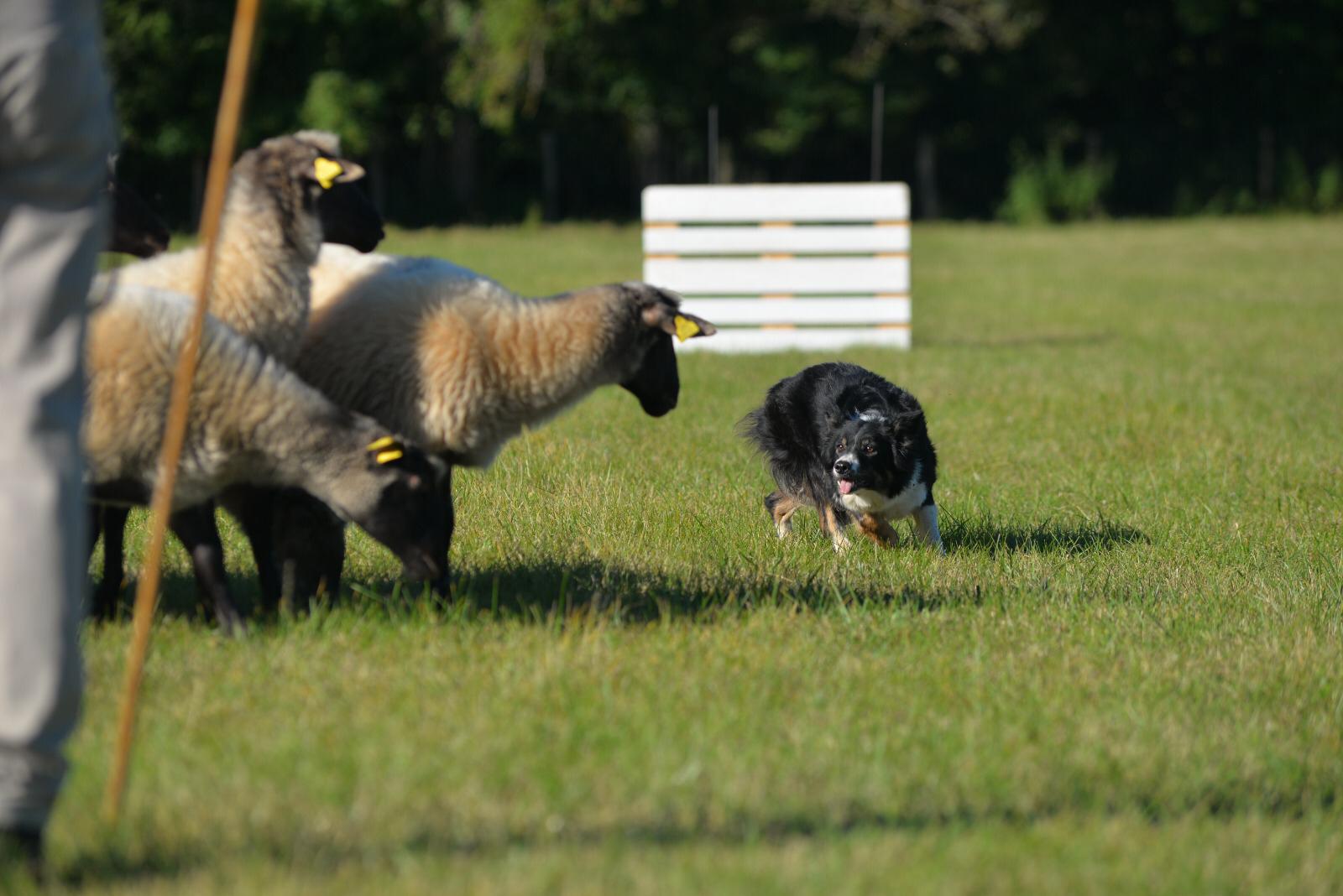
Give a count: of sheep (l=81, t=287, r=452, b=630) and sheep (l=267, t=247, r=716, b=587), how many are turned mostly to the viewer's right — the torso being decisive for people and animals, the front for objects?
2

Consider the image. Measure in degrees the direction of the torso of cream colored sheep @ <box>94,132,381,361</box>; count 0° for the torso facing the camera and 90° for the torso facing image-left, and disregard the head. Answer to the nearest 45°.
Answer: approximately 270°

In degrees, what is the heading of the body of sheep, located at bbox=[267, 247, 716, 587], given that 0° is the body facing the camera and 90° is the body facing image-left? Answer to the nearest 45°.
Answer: approximately 270°

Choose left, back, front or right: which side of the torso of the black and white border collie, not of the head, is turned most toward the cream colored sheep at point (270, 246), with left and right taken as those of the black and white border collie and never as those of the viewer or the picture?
right

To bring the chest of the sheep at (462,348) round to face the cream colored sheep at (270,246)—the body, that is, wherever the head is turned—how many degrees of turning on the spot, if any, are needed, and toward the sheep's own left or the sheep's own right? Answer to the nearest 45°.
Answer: approximately 180°

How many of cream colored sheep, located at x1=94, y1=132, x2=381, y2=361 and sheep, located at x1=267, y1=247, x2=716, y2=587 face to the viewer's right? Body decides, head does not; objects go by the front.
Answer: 2

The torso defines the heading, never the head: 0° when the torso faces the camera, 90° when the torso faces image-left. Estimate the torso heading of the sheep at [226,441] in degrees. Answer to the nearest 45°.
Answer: approximately 270°

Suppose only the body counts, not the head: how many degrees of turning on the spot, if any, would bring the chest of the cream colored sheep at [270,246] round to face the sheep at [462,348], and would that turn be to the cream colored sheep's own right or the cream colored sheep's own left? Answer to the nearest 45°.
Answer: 0° — it already faces it

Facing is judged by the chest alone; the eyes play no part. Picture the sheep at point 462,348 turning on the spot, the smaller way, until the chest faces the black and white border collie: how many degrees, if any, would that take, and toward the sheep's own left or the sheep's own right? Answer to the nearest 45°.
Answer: approximately 45° to the sheep's own left
